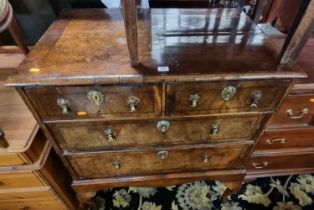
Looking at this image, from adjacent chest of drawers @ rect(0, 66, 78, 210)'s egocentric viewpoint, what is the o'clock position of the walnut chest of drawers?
The walnut chest of drawers is roughly at 10 o'clock from the adjacent chest of drawers.

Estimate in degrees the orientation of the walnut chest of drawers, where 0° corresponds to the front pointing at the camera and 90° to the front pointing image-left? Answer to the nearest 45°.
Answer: approximately 0°

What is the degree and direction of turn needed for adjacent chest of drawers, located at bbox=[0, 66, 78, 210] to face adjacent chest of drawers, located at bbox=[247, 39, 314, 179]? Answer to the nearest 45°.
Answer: approximately 45° to its left

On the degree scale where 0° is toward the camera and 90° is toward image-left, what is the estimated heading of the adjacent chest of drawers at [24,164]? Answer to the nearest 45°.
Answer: approximately 0°

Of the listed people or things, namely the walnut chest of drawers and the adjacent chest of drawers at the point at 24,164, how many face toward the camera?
2

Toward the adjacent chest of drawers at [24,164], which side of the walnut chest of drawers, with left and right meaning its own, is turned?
right

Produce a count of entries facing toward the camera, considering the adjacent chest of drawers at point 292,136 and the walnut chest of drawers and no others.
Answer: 2

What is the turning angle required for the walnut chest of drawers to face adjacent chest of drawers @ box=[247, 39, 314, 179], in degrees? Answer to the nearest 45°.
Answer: approximately 90° to its left
